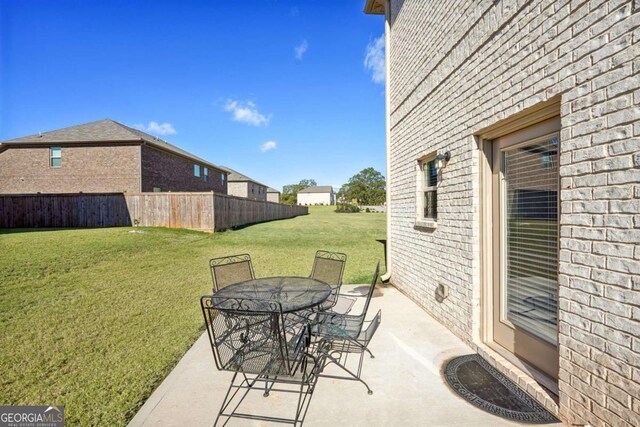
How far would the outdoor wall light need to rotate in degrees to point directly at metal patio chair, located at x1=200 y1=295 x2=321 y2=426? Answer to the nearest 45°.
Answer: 0° — it already faces it

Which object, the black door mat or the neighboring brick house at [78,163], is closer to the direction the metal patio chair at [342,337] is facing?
the neighboring brick house

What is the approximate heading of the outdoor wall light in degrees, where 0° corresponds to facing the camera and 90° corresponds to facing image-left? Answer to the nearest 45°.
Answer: approximately 45°

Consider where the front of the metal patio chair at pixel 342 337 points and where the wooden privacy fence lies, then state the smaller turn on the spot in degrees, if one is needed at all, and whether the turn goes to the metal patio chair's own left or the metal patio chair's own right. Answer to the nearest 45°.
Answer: approximately 45° to the metal patio chair's own right

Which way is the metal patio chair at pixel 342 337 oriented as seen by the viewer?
to the viewer's left

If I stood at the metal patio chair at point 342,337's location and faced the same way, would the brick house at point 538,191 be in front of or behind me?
behind

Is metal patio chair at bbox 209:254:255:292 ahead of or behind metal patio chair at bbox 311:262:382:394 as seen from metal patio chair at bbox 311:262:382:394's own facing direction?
ahead
